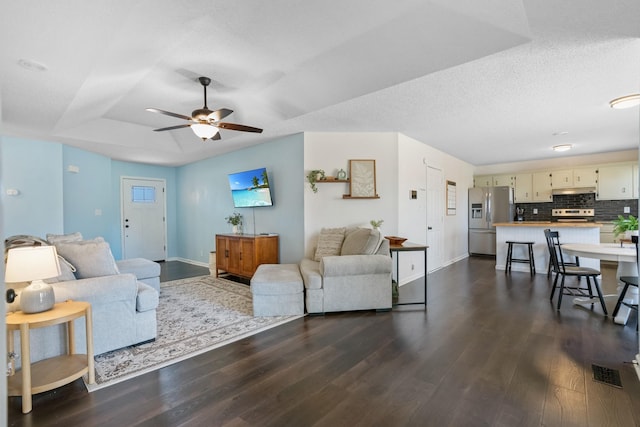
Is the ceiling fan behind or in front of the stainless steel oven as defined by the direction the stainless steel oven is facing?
in front

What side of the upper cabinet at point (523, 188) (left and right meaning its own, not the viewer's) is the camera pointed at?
front

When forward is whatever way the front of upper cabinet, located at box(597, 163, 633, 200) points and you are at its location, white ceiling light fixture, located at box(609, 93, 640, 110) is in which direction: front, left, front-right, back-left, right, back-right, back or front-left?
front

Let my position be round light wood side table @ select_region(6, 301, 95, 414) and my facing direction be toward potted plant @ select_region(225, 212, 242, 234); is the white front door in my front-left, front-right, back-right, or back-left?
front-left

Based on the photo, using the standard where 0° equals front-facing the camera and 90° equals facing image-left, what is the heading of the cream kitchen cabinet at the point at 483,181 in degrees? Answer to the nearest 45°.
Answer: approximately 0°

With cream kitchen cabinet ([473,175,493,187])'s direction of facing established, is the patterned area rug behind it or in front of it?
in front

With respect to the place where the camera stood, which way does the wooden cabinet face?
facing the viewer and to the left of the viewer

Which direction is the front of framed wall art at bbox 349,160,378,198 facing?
toward the camera

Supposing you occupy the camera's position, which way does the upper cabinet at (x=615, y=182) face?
facing the viewer

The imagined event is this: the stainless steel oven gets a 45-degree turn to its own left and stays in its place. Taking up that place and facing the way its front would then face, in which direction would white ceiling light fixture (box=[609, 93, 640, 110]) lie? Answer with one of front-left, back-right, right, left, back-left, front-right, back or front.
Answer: front-right

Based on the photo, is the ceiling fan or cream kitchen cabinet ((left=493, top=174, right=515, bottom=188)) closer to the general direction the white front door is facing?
the ceiling fan

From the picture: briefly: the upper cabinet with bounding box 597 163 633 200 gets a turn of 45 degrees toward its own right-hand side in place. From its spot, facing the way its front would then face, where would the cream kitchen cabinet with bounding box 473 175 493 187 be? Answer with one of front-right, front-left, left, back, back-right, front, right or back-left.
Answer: front-right

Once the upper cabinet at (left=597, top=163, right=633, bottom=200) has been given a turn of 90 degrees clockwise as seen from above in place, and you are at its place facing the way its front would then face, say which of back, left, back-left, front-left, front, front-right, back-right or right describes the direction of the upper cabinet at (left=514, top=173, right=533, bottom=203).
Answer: front

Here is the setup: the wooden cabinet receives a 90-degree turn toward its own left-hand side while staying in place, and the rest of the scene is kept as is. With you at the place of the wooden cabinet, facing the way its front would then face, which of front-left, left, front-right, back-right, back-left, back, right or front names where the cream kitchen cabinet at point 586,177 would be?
front-left

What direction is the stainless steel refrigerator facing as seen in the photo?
toward the camera

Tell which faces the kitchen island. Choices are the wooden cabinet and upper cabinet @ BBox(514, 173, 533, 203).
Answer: the upper cabinet
